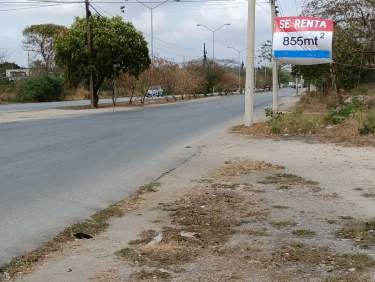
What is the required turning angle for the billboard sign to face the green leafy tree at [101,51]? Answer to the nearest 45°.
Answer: approximately 135° to its right

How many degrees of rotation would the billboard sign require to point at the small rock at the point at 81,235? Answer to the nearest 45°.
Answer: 0° — it already faces it

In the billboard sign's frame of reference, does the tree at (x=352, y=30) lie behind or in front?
behind

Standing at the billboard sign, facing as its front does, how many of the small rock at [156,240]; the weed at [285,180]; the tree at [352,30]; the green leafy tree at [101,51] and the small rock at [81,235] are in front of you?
3

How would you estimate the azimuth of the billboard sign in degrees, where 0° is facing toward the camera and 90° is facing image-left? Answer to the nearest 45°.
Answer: approximately 0°

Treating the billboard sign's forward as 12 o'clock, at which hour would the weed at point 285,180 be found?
The weed is roughly at 12 o'clock from the billboard sign.

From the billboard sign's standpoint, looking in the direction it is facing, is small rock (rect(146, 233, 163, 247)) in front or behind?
in front

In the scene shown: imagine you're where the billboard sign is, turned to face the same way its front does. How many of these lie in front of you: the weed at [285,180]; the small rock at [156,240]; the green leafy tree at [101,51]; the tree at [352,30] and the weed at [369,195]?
3

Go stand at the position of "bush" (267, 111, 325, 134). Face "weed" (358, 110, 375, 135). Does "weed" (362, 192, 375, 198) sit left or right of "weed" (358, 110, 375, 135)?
right

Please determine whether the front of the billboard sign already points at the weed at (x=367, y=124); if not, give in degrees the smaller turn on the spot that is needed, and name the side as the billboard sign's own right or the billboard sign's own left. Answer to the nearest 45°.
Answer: approximately 45° to the billboard sign's own left
